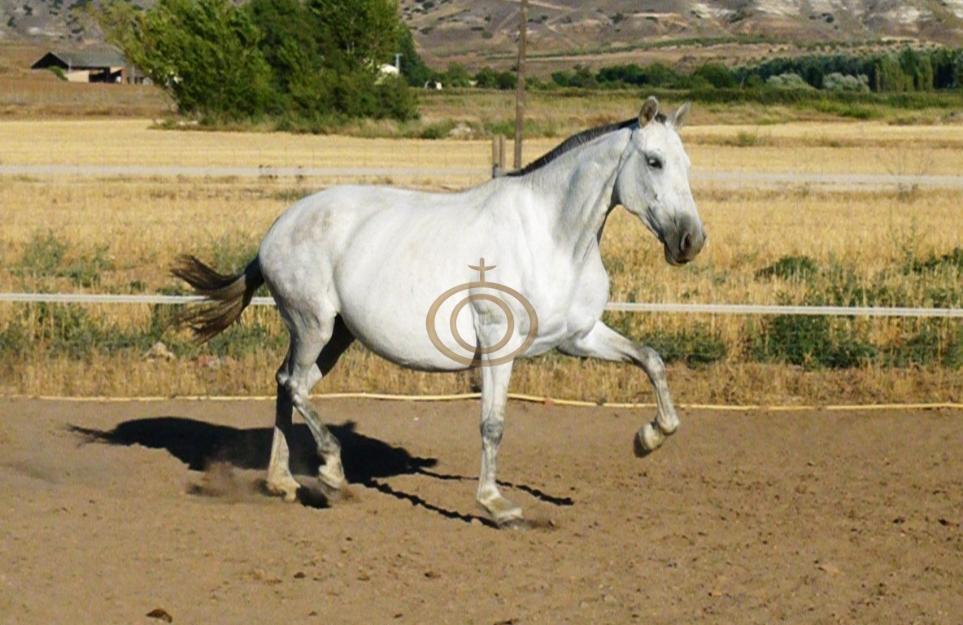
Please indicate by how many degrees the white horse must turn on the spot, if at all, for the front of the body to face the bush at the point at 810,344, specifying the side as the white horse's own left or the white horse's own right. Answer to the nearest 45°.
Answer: approximately 45° to the white horse's own left

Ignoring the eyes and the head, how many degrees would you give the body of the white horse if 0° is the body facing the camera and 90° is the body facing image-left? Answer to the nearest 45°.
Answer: approximately 270°

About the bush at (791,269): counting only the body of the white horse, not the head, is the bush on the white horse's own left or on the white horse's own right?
on the white horse's own left
